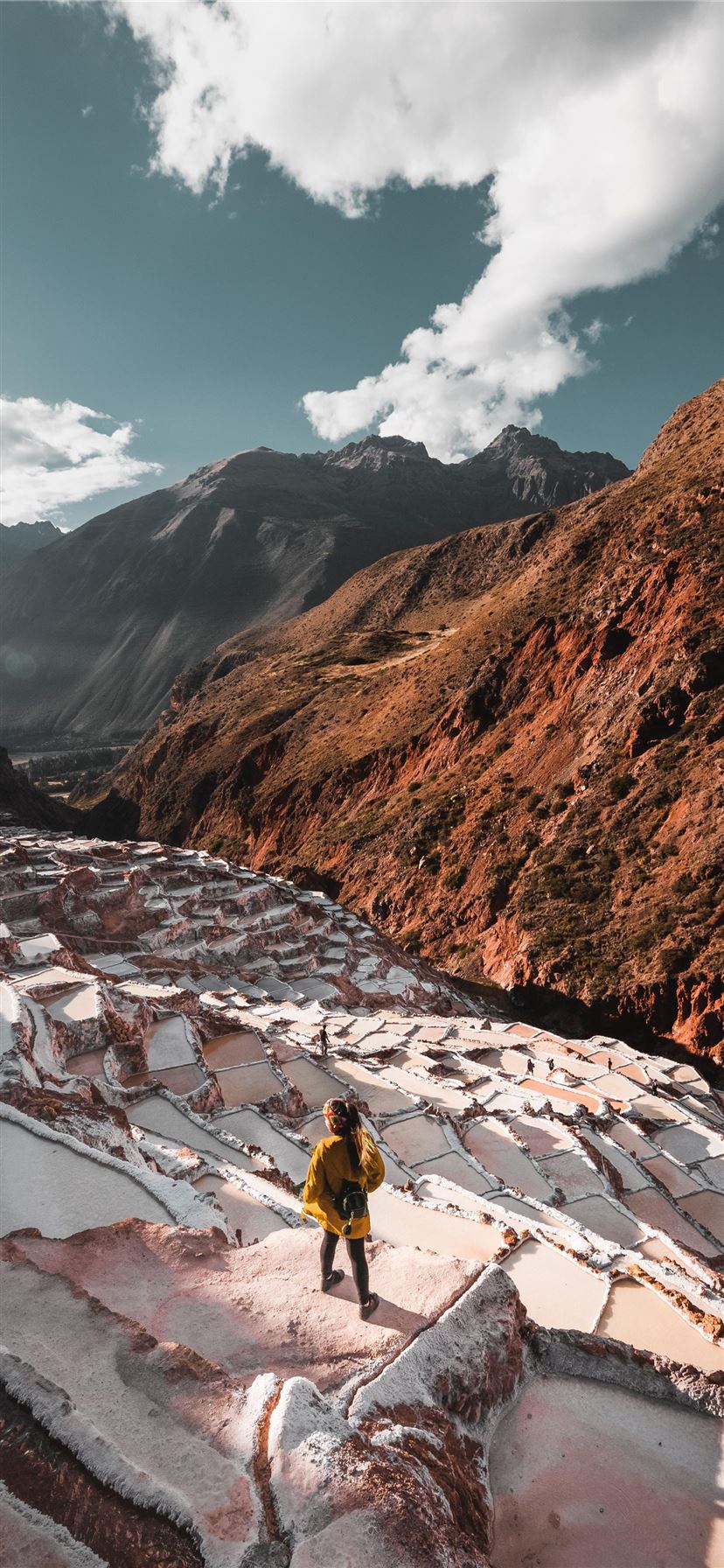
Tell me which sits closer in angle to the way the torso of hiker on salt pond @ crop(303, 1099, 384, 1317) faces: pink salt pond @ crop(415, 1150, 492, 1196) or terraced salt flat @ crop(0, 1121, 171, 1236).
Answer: the pink salt pond

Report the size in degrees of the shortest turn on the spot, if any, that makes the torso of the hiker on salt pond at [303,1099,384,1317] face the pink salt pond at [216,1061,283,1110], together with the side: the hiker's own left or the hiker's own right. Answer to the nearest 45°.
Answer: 0° — they already face it

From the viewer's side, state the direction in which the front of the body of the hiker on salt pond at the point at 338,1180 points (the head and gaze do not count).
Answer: away from the camera

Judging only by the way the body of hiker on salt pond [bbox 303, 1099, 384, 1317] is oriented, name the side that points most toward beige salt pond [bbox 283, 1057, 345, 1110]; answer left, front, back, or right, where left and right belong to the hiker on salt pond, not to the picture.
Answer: front

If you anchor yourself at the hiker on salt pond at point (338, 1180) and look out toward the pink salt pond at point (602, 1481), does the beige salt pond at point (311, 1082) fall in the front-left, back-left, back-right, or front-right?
back-left

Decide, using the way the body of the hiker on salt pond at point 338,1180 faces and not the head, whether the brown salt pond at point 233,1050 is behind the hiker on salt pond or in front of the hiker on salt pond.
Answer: in front

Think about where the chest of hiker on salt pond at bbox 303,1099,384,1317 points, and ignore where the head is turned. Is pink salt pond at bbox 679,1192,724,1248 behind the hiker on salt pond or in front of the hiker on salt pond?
in front

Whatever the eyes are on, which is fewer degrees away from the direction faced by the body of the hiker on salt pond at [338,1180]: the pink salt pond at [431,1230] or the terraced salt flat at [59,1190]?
the pink salt pond

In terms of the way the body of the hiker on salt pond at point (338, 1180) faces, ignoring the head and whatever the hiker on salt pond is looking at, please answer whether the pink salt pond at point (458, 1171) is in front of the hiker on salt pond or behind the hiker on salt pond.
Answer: in front

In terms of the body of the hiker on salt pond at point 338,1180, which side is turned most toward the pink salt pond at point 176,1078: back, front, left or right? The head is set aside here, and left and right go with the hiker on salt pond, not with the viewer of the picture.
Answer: front

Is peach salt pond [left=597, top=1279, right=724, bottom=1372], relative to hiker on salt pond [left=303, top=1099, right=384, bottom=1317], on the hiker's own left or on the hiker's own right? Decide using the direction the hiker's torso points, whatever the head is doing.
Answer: on the hiker's own right

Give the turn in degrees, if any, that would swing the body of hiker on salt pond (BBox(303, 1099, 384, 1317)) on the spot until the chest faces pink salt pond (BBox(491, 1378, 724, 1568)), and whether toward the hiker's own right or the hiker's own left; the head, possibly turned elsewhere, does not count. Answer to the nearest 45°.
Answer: approximately 135° to the hiker's own right
